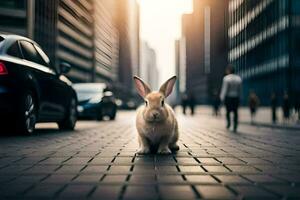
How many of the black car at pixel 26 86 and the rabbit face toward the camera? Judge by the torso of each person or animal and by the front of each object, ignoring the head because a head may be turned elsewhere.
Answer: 1

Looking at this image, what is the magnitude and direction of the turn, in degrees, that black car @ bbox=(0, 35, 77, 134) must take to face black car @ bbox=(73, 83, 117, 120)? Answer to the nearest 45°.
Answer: approximately 45° to its left

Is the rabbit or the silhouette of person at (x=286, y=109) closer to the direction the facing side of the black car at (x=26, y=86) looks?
the silhouette of person

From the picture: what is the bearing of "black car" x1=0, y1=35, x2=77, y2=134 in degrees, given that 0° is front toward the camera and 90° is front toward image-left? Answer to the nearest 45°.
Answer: approximately 225°

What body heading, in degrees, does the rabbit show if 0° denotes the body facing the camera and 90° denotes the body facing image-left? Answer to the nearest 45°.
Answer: approximately 0°

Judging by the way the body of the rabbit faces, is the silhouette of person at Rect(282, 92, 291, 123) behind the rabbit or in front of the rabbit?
behind
